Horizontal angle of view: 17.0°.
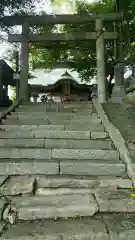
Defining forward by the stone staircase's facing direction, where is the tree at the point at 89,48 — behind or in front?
behind

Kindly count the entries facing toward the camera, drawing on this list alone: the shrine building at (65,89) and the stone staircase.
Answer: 2

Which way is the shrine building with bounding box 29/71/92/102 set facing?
toward the camera

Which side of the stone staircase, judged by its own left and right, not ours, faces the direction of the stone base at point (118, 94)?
back

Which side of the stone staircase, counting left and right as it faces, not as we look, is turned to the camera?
front

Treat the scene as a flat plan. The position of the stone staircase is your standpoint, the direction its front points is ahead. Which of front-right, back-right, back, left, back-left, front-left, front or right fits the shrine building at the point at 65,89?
back

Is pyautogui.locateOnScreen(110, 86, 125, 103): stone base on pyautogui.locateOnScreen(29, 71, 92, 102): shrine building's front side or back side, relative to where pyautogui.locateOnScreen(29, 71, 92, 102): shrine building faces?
on the front side

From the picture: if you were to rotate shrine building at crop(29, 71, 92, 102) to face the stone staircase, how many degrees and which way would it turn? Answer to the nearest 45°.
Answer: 0° — it already faces it
